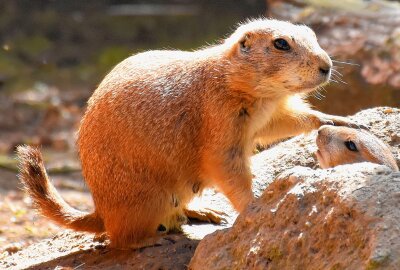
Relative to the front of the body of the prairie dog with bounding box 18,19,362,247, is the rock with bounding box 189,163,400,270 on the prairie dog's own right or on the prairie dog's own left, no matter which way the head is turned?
on the prairie dog's own right

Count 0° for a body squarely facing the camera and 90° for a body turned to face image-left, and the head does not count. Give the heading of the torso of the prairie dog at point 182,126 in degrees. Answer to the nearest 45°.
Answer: approximately 270°
